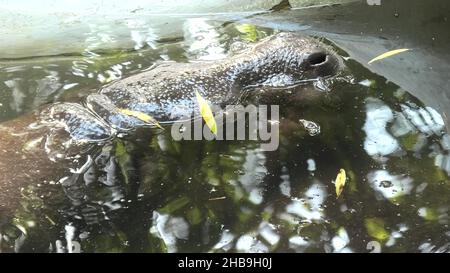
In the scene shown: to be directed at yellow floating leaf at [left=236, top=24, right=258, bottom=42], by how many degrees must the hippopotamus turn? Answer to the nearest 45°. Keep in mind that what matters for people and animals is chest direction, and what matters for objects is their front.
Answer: approximately 45° to its left

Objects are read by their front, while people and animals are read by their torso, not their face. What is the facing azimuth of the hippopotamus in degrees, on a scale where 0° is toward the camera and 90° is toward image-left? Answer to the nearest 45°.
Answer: approximately 270°

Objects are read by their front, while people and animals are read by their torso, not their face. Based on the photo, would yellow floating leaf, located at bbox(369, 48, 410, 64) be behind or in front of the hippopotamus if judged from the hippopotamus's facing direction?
in front

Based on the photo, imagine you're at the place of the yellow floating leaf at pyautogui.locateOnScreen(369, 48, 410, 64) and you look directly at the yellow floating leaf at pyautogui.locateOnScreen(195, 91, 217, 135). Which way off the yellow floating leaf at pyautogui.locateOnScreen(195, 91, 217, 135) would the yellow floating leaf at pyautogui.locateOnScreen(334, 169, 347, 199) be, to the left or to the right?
left

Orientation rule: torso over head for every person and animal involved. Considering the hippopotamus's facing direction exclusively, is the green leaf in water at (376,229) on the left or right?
on its right
